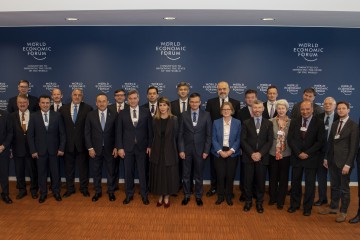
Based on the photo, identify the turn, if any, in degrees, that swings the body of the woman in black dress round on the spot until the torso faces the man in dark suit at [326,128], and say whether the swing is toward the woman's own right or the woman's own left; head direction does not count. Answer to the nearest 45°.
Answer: approximately 90° to the woman's own left

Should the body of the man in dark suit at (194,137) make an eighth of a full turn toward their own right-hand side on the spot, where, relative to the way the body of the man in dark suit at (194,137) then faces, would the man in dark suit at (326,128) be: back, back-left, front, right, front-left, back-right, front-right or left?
back-left

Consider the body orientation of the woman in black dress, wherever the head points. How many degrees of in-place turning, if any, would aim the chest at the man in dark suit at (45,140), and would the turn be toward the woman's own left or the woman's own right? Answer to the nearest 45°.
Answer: approximately 90° to the woman's own right

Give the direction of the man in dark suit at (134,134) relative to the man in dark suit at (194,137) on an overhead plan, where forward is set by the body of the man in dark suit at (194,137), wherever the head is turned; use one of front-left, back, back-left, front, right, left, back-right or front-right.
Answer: right

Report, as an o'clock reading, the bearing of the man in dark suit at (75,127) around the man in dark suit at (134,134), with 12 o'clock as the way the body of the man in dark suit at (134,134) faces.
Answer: the man in dark suit at (75,127) is roughly at 4 o'clock from the man in dark suit at (134,134).

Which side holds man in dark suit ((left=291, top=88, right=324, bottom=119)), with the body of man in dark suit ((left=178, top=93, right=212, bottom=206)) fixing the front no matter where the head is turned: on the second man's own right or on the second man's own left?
on the second man's own left

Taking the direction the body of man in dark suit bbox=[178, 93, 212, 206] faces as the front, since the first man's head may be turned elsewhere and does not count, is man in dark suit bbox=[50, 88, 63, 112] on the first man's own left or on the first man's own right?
on the first man's own right

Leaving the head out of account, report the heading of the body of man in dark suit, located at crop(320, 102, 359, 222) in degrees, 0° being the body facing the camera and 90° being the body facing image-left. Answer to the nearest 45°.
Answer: approximately 45°
